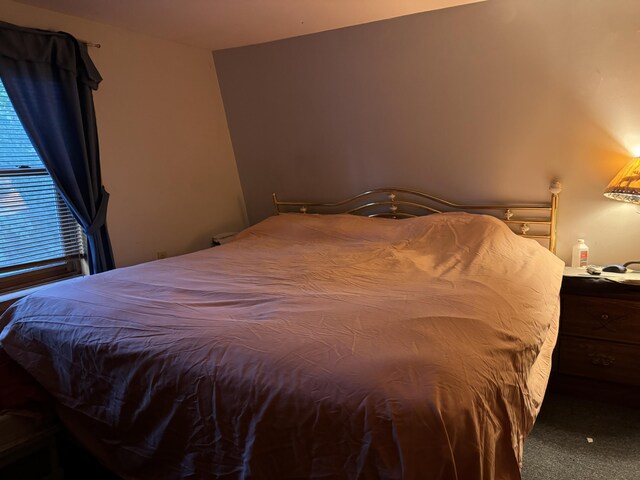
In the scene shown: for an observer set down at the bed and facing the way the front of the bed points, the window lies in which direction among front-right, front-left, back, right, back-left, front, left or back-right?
right

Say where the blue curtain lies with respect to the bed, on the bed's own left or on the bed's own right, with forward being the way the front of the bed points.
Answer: on the bed's own right

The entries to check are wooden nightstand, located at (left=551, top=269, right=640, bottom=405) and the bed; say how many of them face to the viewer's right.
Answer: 0

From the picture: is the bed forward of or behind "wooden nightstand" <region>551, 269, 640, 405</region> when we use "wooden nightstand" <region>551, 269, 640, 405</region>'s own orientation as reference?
forward

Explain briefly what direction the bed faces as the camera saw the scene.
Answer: facing the viewer and to the left of the viewer

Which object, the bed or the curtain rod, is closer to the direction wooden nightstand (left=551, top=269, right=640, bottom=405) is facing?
the bed

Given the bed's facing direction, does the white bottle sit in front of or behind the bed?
behind

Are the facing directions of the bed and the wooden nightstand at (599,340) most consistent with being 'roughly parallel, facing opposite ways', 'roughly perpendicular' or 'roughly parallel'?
roughly parallel

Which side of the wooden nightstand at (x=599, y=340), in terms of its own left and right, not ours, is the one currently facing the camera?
front
